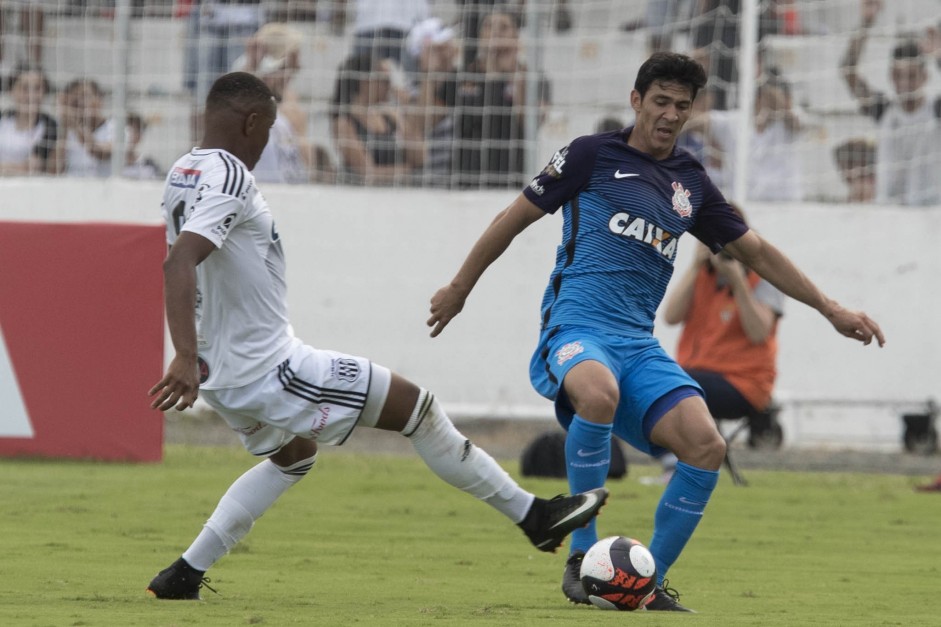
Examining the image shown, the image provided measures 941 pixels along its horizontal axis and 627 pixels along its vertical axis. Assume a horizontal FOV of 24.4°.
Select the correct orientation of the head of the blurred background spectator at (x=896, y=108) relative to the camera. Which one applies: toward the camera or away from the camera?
toward the camera

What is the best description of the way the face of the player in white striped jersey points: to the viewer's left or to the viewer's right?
to the viewer's right

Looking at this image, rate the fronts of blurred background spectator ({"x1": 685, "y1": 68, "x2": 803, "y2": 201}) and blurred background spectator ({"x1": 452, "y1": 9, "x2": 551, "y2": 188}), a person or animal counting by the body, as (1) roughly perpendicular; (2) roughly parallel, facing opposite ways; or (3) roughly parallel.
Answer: roughly parallel

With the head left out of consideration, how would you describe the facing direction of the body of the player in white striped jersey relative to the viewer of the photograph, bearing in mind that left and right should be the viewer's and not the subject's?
facing to the right of the viewer

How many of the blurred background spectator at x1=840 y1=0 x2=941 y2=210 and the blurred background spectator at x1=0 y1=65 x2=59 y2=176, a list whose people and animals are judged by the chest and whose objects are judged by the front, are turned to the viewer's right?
0

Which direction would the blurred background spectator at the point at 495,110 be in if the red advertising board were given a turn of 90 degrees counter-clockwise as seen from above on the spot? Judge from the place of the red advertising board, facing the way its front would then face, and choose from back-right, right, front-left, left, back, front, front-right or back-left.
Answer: front-left

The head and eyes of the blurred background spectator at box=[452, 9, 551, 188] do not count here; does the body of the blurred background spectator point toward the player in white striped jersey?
yes

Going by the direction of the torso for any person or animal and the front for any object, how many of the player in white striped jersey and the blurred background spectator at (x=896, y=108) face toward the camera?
1

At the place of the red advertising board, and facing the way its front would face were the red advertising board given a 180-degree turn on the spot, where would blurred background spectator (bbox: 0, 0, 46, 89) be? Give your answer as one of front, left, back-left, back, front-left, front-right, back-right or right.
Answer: front

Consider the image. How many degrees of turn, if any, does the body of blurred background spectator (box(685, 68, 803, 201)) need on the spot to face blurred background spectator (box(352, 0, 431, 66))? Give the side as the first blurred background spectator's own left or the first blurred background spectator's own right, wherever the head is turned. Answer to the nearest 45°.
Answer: approximately 90° to the first blurred background spectator's own right

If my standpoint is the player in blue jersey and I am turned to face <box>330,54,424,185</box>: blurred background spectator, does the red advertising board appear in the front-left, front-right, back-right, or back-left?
front-left

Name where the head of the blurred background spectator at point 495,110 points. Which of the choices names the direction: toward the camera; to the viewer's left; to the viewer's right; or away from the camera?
toward the camera

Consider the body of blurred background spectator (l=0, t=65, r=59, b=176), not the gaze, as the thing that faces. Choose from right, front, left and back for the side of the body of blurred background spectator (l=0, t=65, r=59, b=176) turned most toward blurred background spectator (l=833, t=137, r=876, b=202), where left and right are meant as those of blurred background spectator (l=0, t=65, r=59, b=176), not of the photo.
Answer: left

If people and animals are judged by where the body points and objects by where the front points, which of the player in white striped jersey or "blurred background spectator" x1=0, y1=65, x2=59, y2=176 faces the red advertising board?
the blurred background spectator

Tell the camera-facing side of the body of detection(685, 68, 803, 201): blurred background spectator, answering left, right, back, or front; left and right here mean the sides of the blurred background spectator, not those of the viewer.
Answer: front

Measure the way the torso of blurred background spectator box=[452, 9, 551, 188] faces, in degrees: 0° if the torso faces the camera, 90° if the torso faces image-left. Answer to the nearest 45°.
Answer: approximately 0°

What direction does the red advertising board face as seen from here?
toward the camera

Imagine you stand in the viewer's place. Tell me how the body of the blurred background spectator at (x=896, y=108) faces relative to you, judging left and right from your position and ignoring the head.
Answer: facing the viewer
